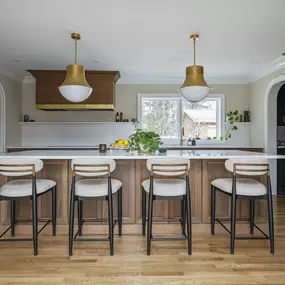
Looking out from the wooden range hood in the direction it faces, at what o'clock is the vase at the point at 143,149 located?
The vase is roughly at 11 o'clock from the wooden range hood.

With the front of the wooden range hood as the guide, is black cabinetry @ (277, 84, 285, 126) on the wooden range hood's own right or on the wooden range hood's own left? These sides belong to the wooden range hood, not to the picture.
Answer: on the wooden range hood's own left

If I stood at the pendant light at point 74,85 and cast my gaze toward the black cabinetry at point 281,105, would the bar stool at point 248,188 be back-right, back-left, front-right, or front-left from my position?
front-right

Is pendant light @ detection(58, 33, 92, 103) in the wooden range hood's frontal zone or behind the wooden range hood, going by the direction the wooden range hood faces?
frontal zone

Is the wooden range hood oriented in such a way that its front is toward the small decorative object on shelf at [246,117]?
no

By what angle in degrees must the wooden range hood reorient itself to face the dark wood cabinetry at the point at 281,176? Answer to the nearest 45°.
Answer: approximately 90° to its left

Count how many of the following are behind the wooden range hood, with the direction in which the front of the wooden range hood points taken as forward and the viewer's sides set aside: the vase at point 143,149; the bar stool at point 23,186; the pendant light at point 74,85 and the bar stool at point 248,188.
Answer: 0

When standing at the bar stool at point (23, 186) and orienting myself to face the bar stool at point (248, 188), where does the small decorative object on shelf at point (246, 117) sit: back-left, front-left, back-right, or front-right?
front-left

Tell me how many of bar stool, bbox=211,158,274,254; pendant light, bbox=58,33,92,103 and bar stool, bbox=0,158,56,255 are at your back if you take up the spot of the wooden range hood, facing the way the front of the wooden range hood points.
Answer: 0

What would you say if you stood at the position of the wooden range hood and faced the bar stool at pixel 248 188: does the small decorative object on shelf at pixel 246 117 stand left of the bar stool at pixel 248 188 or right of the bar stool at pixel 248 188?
left

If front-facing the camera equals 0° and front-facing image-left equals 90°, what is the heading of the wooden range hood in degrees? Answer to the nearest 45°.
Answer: approximately 0°
